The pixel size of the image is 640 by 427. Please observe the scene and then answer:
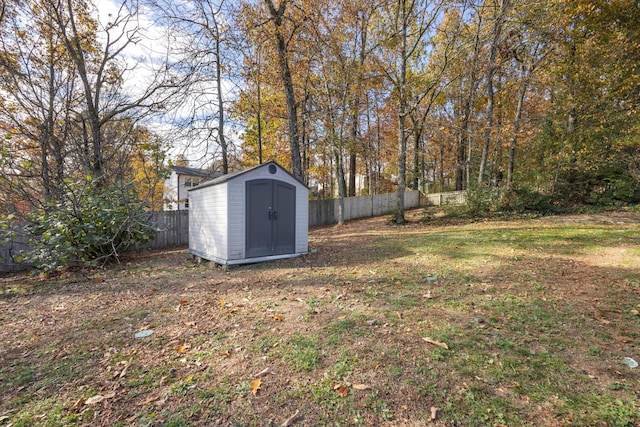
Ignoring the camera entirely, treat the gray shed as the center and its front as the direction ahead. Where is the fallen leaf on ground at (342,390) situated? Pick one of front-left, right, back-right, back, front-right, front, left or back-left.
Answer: front-right

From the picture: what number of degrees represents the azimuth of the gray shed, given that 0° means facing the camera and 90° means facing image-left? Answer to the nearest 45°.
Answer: approximately 315°

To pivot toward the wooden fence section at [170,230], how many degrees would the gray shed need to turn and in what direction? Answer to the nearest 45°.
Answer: approximately 180°

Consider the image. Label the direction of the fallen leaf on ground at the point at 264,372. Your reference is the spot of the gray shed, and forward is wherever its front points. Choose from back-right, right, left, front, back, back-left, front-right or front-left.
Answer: front-right

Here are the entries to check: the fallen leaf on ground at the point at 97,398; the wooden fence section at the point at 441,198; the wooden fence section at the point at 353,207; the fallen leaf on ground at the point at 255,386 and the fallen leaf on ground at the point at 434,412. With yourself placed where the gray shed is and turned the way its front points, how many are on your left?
2

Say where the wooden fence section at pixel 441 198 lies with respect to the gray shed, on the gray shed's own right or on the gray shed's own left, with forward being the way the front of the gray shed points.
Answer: on the gray shed's own left

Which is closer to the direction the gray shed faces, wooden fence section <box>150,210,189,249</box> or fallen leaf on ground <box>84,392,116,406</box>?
the fallen leaf on ground

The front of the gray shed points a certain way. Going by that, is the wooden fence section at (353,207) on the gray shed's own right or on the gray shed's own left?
on the gray shed's own left
